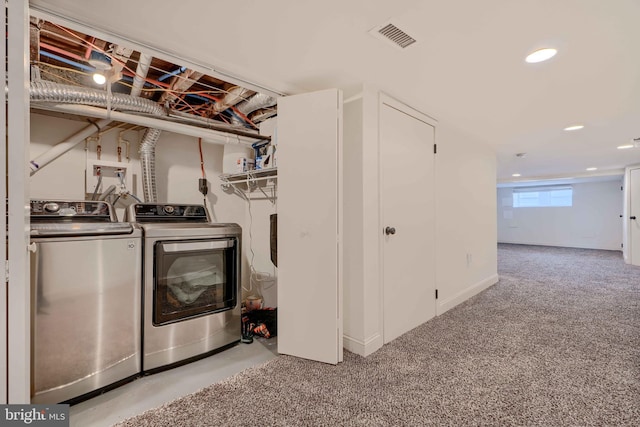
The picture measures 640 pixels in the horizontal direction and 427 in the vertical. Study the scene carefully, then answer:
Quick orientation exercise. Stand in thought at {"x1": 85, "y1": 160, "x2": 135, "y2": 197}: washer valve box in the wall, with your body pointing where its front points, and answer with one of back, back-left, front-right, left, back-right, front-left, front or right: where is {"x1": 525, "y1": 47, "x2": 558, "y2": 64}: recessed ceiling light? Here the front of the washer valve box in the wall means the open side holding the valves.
front-left

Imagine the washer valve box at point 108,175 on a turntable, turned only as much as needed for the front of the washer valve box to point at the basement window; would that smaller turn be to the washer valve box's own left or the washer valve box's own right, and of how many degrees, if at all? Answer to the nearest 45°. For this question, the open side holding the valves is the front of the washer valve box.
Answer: approximately 90° to the washer valve box's own left

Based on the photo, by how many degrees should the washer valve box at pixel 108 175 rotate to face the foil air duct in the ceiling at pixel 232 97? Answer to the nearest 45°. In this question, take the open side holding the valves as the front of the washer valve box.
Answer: approximately 45° to its left

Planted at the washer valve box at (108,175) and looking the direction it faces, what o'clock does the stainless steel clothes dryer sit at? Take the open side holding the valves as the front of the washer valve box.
The stainless steel clothes dryer is roughly at 11 o'clock from the washer valve box.

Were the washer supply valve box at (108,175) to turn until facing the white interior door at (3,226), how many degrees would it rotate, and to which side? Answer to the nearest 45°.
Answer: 0° — it already faces it

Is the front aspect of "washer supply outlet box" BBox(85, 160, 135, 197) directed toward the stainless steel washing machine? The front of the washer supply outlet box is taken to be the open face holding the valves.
yes

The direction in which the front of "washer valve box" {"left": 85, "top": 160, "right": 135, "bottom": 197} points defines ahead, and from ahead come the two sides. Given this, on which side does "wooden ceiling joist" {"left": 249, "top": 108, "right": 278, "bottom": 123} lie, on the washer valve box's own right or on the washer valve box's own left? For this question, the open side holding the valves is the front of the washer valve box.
on the washer valve box's own left

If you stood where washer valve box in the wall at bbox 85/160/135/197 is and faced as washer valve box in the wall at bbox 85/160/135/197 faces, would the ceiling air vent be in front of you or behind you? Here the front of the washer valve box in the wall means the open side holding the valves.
in front

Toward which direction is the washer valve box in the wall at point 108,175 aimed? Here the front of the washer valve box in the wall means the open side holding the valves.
toward the camera

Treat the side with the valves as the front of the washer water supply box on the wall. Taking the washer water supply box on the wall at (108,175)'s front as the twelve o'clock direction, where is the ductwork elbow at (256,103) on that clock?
The ductwork elbow is roughly at 10 o'clock from the washer water supply box on the wall.

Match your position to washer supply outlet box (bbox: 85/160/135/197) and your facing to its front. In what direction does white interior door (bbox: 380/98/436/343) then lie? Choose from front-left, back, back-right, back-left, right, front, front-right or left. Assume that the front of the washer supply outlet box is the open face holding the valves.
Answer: front-left

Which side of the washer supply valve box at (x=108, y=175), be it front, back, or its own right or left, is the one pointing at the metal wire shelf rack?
left
